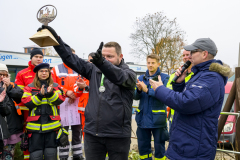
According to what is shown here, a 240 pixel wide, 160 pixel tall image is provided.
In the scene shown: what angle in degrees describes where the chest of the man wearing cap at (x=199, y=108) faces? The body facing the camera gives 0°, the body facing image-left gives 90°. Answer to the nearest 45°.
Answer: approximately 90°

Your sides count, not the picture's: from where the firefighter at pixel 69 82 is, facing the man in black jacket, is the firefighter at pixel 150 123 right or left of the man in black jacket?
left

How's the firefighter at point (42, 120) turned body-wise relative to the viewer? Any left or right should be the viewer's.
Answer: facing the viewer

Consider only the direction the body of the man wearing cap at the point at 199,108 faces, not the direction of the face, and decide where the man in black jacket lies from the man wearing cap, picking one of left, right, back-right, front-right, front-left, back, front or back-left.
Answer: front

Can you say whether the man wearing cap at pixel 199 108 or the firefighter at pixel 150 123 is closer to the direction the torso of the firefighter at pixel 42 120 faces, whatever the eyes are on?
the man wearing cap

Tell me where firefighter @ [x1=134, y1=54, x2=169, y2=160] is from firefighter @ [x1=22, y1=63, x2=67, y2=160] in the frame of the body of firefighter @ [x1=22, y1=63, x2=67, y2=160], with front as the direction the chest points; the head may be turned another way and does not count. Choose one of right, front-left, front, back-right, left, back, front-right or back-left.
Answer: left

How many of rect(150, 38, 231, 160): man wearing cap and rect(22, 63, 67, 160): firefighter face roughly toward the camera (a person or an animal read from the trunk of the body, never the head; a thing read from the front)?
1

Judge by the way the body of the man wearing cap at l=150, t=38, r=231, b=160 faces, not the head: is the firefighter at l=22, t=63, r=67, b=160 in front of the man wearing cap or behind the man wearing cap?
in front

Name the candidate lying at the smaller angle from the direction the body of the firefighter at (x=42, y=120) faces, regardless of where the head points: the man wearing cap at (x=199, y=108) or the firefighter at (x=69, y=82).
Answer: the man wearing cap

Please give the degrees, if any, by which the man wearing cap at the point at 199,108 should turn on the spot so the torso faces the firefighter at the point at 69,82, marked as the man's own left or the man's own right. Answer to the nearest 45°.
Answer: approximately 45° to the man's own right

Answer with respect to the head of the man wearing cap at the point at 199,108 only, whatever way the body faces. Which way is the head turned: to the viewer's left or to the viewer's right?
to the viewer's left

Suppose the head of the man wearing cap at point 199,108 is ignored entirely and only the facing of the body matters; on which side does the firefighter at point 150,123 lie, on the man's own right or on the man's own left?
on the man's own right

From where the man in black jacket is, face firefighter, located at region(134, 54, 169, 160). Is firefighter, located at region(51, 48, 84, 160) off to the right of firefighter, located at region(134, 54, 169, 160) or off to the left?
left
